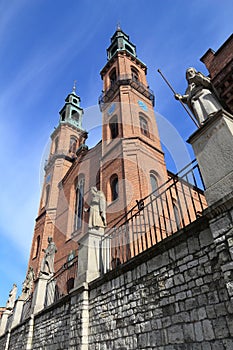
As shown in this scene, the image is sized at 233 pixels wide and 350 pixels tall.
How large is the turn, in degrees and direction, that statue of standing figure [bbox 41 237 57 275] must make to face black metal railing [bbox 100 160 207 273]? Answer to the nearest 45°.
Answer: approximately 90° to its left

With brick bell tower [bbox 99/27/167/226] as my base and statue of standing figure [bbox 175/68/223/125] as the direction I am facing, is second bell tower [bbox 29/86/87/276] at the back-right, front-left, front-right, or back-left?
back-right

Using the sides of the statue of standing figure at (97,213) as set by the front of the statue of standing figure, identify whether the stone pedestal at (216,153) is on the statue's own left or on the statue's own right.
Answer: on the statue's own left

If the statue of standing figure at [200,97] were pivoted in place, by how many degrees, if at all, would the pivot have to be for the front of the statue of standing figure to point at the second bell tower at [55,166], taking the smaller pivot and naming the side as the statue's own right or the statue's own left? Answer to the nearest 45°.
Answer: approximately 90° to the statue's own right

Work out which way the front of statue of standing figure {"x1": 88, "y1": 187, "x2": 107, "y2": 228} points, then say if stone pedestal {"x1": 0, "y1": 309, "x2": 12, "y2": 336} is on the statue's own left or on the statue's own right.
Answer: on the statue's own right

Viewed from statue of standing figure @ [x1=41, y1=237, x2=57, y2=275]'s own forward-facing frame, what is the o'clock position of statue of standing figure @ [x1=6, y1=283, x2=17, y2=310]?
statue of standing figure @ [x1=6, y1=283, x2=17, y2=310] is roughly at 4 o'clock from statue of standing figure @ [x1=41, y1=237, x2=57, y2=275].

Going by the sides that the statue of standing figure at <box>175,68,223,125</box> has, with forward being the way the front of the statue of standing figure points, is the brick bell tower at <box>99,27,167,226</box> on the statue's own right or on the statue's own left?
on the statue's own right

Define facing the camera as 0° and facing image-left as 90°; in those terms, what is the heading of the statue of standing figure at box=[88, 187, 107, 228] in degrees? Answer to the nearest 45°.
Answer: approximately 45°

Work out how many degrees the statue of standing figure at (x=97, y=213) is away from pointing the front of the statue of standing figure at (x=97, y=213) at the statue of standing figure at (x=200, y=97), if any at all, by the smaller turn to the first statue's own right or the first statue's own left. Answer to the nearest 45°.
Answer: approximately 90° to the first statue's own left

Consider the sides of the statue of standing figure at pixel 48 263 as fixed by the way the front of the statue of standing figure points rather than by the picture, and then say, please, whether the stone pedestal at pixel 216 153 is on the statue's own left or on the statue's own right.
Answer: on the statue's own left
